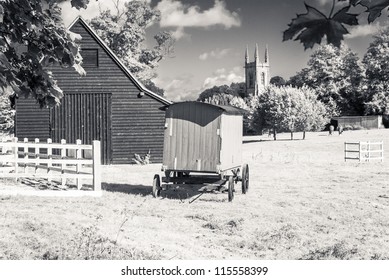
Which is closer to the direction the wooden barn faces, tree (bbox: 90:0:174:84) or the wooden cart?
the wooden cart

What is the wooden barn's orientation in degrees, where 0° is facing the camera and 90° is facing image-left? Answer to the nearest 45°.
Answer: approximately 0°

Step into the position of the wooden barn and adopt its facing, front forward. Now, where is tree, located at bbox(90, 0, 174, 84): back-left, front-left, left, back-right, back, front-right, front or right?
back
